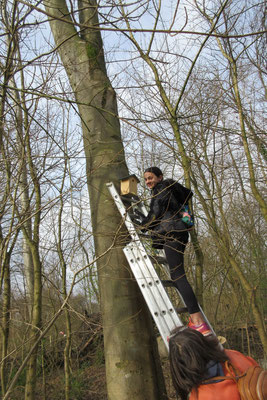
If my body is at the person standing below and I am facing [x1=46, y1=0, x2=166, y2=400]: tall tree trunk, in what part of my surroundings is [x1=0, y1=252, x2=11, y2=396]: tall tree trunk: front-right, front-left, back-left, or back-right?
front-left

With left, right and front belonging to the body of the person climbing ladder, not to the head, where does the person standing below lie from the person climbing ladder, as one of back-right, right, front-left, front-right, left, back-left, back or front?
left

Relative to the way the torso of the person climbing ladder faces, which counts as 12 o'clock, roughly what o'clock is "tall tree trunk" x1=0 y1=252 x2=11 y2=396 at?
The tall tree trunk is roughly at 1 o'clock from the person climbing ladder.

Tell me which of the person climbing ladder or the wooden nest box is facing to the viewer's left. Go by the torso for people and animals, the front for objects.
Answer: the person climbing ladder

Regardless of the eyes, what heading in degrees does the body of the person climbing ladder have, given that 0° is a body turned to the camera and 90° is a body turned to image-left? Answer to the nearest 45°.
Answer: approximately 90°

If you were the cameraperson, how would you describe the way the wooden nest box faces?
facing the viewer and to the right of the viewer

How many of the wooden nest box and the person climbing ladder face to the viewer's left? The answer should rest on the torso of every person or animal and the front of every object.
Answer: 1
